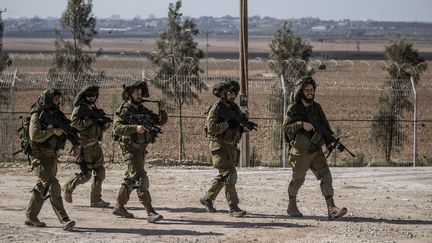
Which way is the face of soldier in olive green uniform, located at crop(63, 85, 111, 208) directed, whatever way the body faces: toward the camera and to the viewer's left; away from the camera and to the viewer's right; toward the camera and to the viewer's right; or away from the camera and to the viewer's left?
toward the camera and to the viewer's right

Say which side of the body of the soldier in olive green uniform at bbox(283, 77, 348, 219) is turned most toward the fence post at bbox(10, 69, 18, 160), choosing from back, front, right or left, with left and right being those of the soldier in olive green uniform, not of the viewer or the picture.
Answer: back

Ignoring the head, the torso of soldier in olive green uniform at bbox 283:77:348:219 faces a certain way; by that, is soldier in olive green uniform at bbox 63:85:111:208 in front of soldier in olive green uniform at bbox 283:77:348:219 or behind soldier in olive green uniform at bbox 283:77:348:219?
behind

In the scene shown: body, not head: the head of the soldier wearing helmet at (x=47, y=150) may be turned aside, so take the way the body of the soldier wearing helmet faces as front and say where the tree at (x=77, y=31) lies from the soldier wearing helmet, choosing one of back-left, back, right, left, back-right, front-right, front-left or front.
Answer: left

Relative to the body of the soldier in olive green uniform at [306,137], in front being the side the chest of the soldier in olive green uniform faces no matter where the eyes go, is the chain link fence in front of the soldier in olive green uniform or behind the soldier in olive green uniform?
behind

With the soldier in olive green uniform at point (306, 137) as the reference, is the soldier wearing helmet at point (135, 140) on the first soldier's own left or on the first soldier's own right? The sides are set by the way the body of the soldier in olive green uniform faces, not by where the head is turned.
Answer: on the first soldier's own right

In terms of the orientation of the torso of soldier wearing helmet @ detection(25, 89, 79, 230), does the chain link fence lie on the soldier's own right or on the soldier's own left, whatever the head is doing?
on the soldier's own left

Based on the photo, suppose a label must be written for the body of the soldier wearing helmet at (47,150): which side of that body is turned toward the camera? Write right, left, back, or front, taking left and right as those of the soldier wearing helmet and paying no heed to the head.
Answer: right
